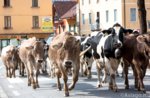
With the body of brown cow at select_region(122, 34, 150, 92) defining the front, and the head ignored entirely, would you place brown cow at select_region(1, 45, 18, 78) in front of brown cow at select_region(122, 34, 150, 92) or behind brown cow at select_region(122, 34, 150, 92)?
behind

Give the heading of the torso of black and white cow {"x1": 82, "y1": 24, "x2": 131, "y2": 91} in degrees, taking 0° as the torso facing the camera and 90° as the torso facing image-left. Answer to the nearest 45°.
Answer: approximately 315°

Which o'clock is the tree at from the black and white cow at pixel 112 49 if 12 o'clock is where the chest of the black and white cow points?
The tree is roughly at 8 o'clock from the black and white cow.

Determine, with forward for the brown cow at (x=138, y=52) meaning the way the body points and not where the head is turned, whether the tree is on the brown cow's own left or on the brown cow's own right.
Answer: on the brown cow's own left

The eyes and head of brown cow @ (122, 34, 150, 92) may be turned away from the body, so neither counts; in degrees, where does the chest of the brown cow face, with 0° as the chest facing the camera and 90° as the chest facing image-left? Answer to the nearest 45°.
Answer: approximately 315°

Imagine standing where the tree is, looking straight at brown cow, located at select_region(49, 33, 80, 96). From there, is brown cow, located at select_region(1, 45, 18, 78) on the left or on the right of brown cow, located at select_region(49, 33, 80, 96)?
right

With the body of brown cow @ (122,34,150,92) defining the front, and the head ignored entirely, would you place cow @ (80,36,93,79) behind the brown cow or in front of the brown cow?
behind
